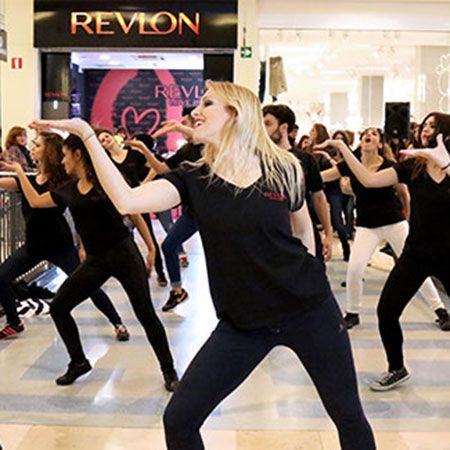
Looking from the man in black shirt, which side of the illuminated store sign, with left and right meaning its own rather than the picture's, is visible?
front

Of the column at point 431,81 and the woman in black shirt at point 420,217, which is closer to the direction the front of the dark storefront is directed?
the woman in black shirt

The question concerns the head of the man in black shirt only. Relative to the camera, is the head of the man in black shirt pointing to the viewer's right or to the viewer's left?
to the viewer's left

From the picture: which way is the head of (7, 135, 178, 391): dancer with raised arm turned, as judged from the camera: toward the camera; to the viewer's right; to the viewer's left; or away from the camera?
to the viewer's left

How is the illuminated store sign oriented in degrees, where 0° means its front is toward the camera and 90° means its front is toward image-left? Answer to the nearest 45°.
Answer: approximately 0°

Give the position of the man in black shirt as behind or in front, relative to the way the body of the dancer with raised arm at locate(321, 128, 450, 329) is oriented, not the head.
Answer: in front
